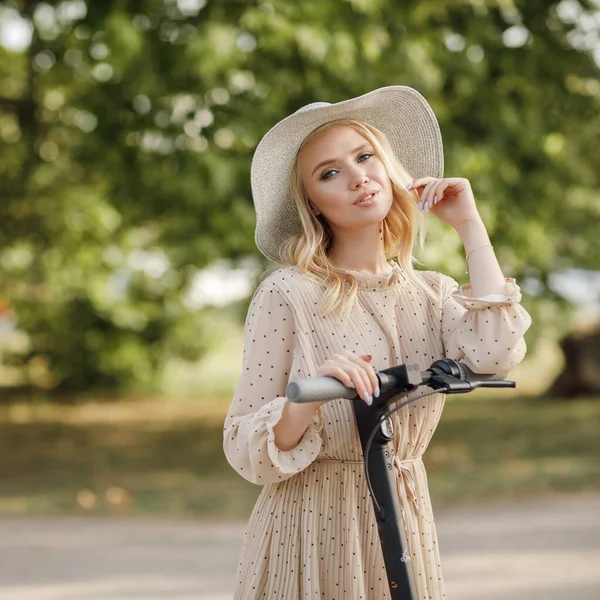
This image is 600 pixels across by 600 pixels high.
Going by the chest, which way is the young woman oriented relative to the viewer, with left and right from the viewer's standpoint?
facing the viewer and to the right of the viewer
